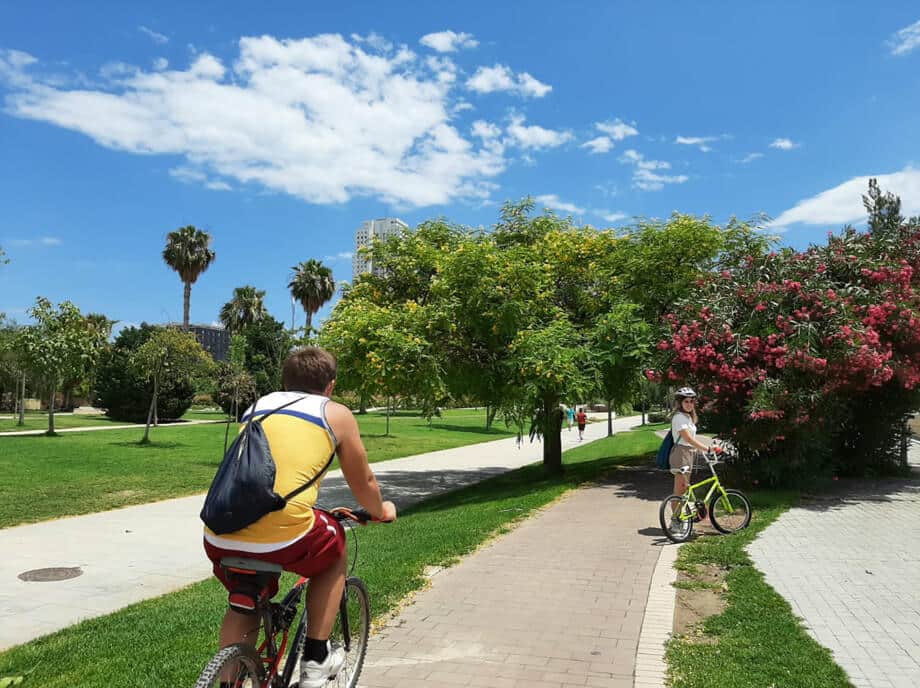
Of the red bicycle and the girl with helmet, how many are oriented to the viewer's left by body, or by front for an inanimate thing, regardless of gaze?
0

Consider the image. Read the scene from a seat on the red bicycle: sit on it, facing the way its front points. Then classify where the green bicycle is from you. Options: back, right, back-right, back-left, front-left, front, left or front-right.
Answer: front

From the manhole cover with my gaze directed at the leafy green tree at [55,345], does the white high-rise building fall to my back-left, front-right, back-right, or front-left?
front-right

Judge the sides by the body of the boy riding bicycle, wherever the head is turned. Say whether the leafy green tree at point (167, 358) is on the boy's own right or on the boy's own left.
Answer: on the boy's own left

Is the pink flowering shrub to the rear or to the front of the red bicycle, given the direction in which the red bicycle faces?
to the front

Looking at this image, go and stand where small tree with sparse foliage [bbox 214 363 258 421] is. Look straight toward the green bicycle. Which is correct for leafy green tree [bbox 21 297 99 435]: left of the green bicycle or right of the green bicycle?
right

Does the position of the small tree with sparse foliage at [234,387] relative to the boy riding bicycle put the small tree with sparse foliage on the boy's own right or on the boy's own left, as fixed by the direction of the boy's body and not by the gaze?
on the boy's own left

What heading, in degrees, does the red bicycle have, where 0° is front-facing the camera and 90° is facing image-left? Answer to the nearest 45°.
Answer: approximately 225°

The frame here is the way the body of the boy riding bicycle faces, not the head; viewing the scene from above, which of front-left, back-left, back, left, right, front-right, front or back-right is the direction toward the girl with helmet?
front

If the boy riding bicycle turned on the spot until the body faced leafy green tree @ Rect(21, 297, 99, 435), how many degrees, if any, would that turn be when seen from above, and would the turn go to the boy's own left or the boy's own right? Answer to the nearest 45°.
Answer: approximately 45° to the boy's own left

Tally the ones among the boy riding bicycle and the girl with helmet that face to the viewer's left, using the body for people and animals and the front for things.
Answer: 0

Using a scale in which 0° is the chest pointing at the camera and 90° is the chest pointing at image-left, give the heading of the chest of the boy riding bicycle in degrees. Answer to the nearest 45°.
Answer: approximately 225°

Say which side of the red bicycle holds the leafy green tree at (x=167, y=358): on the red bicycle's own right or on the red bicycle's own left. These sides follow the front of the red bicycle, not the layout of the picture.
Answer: on the red bicycle's own left

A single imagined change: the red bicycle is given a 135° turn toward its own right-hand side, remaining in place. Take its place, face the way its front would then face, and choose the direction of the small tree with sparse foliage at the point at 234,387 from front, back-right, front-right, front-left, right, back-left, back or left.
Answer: back
